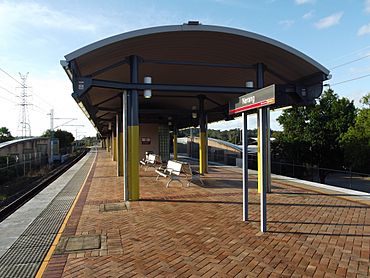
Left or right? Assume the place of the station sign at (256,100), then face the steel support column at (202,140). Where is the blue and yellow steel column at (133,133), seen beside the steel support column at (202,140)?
left

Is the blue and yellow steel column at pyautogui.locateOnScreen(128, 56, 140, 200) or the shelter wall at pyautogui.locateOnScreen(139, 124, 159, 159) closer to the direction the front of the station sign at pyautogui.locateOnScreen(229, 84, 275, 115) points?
the blue and yellow steel column

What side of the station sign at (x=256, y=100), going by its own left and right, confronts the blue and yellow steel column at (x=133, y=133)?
right

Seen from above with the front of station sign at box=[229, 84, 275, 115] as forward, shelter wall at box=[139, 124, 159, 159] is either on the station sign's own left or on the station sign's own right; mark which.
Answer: on the station sign's own right

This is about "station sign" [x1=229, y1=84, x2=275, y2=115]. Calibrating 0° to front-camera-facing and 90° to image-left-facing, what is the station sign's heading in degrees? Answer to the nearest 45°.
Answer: approximately 45°

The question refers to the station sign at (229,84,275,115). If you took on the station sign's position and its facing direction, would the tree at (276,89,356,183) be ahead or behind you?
behind

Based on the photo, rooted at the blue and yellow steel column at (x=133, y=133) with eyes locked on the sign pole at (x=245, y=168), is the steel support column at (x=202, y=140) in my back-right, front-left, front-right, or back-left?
back-left

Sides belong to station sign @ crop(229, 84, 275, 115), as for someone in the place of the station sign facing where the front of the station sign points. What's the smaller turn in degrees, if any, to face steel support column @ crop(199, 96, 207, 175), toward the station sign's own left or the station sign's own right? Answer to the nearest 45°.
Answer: approximately 135° to the station sign's own right
